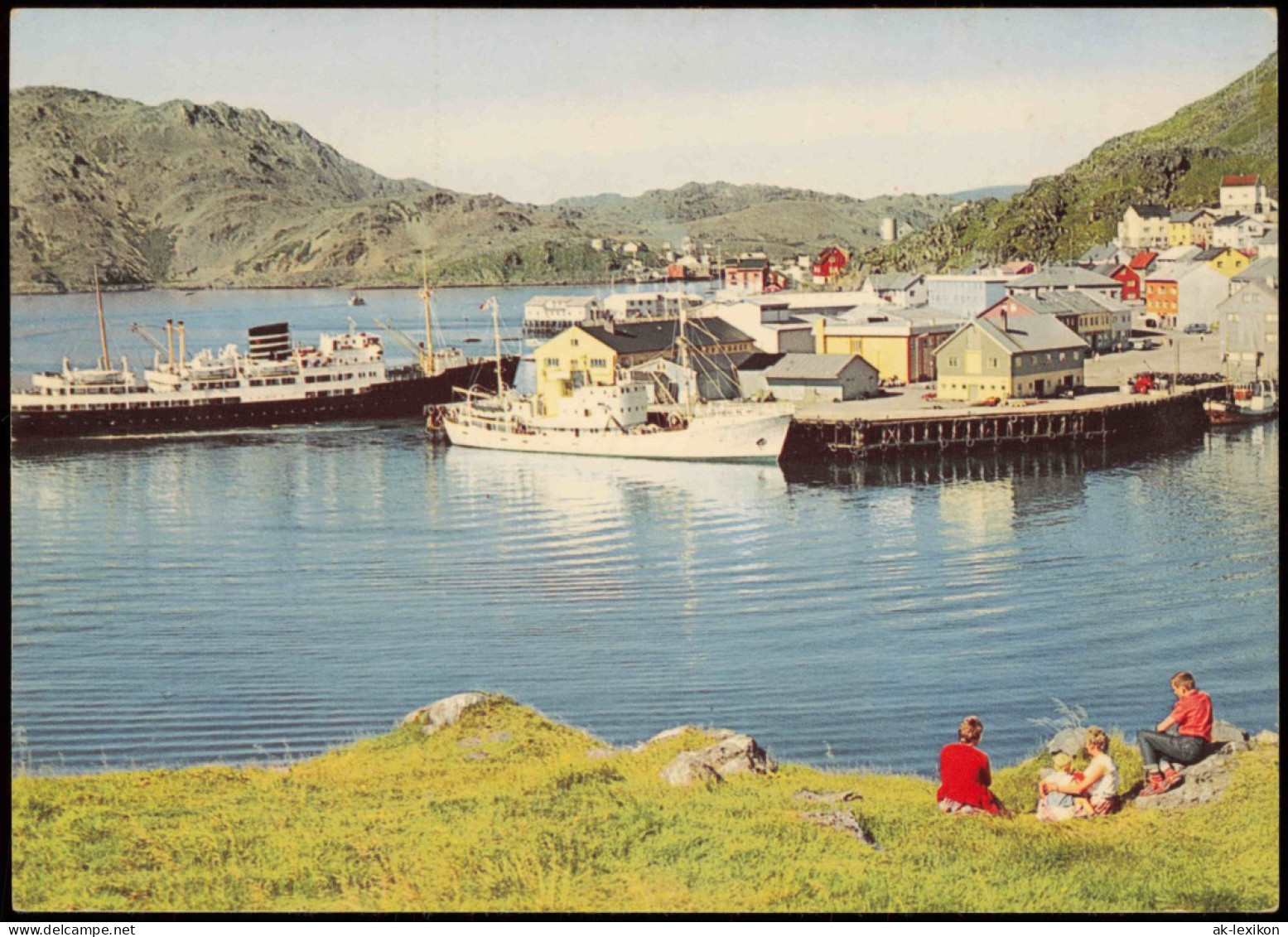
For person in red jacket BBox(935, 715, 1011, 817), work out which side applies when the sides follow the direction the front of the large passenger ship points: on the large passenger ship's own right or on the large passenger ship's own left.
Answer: on the large passenger ship's own right

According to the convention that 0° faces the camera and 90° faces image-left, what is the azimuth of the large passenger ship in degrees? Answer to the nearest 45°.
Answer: approximately 270°

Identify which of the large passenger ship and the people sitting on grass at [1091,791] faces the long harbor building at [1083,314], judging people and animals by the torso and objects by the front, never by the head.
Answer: the large passenger ship

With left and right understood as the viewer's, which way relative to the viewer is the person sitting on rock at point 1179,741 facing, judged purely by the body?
facing to the left of the viewer

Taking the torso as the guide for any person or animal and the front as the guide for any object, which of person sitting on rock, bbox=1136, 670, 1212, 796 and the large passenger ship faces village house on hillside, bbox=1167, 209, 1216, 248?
the large passenger ship

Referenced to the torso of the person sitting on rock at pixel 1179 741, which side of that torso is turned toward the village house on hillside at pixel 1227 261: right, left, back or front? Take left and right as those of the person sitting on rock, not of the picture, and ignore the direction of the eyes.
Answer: right

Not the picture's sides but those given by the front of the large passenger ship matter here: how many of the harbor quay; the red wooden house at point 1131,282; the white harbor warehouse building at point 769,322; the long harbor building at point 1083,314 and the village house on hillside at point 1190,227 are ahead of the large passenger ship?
5

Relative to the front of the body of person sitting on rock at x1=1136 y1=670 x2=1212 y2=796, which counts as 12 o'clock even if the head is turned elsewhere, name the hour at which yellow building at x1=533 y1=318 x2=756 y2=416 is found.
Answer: The yellow building is roughly at 2 o'clock from the person sitting on rock.

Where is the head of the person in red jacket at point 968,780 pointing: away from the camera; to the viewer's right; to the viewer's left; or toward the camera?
away from the camera
